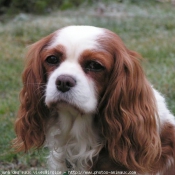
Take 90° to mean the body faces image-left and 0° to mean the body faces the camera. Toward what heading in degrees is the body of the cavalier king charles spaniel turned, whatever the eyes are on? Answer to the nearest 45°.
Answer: approximately 45°
